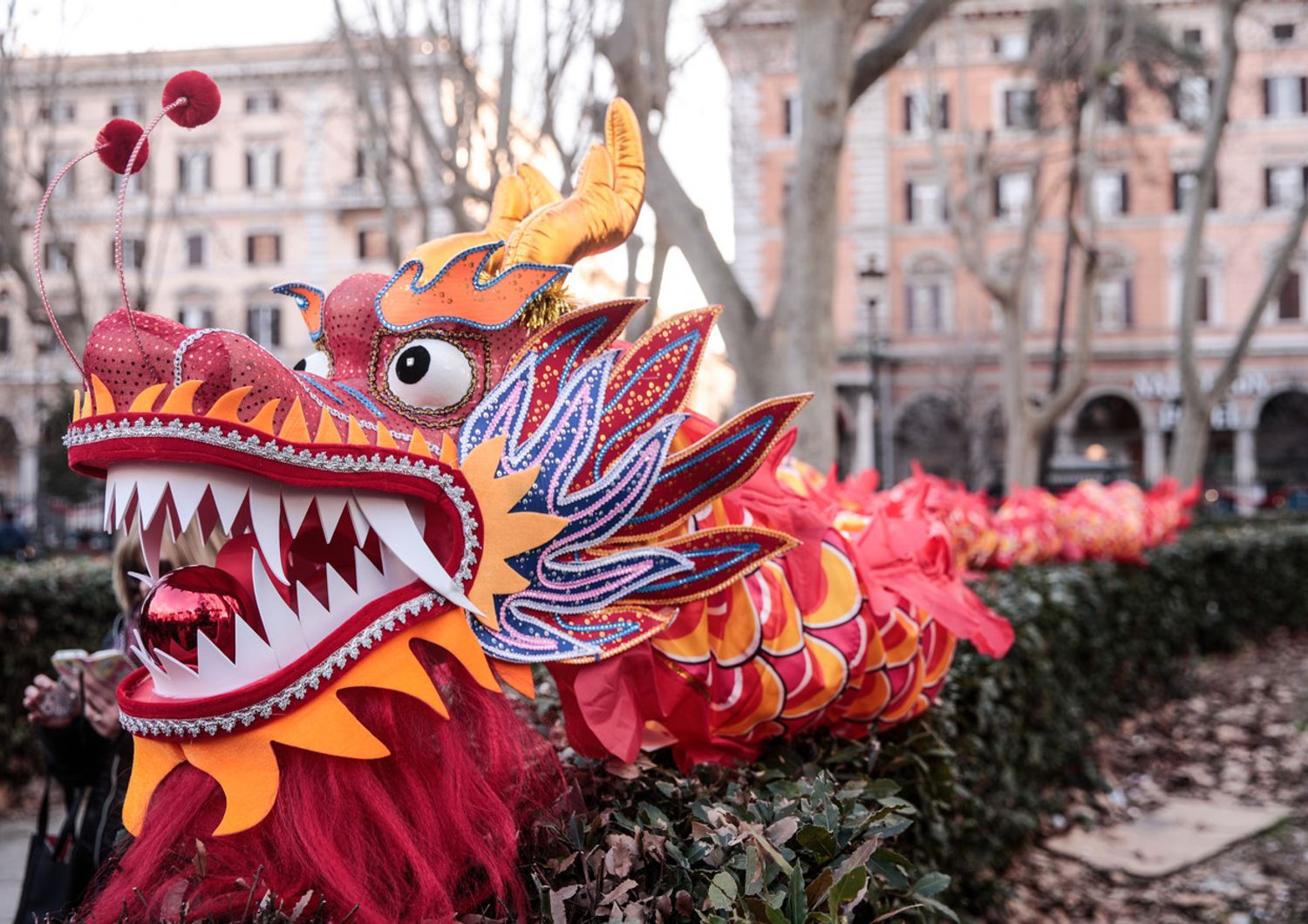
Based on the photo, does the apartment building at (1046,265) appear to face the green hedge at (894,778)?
yes

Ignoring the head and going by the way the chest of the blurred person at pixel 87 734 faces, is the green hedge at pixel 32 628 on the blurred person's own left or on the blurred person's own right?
on the blurred person's own right

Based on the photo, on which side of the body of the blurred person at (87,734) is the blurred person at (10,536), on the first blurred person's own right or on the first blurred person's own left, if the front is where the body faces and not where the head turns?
on the first blurred person's own right

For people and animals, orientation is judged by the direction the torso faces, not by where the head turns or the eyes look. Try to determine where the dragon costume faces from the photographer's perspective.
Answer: facing the viewer and to the left of the viewer

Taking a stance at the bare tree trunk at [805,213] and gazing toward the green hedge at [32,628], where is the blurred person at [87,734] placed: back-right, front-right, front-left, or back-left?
front-left

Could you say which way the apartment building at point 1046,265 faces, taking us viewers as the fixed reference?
facing the viewer

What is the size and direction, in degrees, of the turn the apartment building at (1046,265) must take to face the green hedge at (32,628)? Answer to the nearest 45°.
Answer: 0° — it already faces it

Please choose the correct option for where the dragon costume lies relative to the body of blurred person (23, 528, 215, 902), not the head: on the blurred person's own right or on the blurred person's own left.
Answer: on the blurred person's own left

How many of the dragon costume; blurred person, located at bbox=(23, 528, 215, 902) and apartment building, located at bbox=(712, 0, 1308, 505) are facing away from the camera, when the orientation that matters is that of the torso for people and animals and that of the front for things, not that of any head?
0

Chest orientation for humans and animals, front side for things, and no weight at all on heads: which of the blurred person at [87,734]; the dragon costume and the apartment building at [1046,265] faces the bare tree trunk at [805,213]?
the apartment building

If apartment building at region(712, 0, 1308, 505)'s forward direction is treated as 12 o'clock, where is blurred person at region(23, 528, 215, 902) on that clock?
The blurred person is roughly at 12 o'clock from the apartment building.

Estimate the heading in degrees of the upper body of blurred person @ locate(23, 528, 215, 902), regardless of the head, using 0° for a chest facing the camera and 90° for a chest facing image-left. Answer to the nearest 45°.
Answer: approximately 45°
